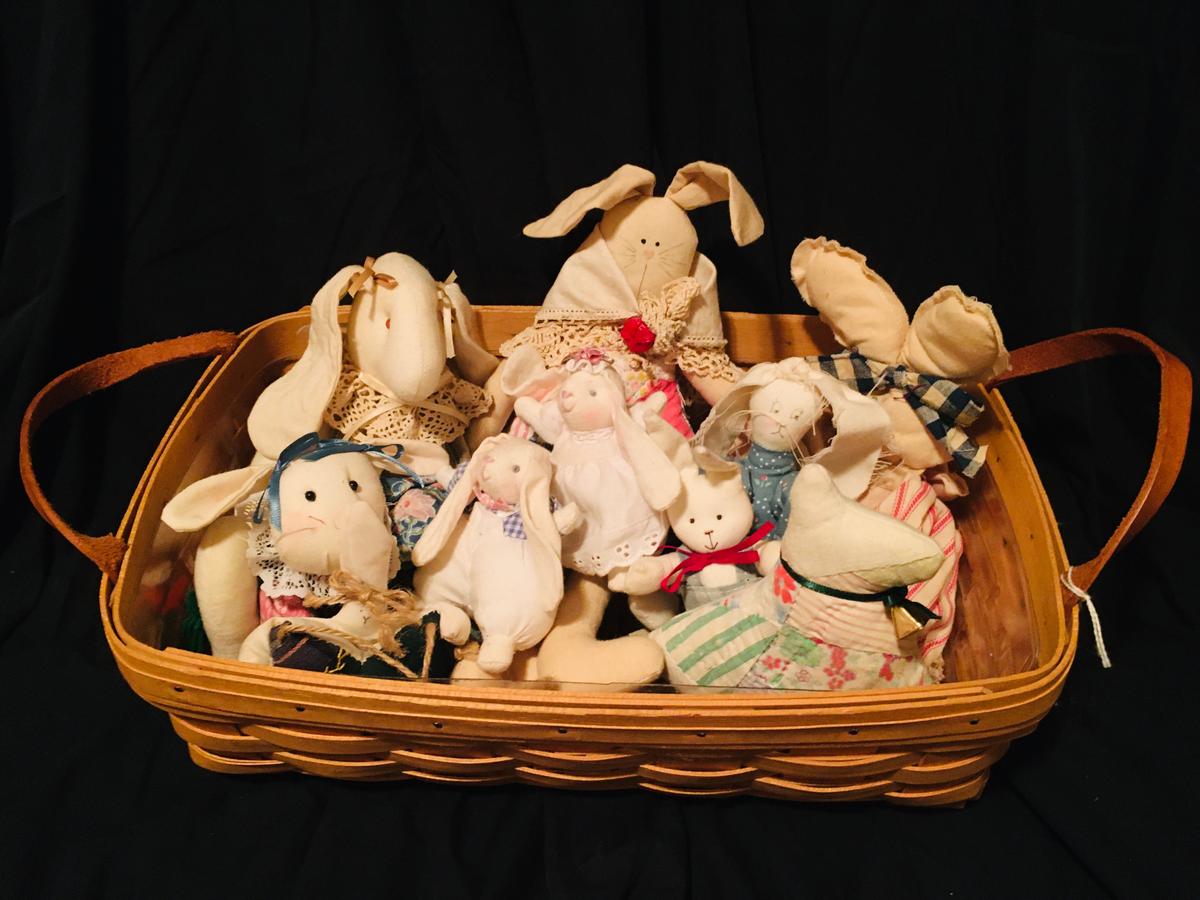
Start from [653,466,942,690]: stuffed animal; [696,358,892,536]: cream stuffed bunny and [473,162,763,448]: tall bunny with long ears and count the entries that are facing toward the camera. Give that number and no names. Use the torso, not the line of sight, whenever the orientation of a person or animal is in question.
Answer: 2

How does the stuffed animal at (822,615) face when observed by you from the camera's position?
facing to the right of the viewer

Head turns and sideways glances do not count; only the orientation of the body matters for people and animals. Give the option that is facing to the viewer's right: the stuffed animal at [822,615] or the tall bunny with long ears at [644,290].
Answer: the stuffed animal

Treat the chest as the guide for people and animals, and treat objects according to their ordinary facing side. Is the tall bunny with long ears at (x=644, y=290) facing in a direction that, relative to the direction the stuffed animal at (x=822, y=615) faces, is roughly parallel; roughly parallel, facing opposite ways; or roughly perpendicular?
roughly perpendicular

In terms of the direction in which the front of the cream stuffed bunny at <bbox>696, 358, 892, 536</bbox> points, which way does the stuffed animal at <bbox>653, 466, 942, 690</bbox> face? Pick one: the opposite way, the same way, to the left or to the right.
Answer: to the left
